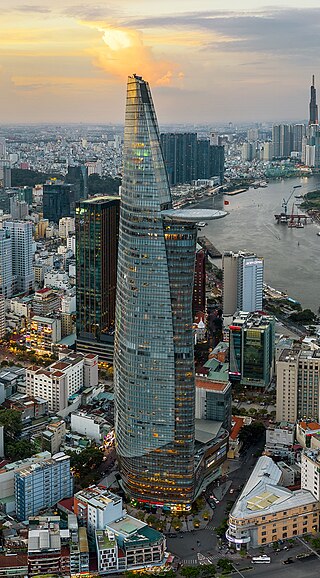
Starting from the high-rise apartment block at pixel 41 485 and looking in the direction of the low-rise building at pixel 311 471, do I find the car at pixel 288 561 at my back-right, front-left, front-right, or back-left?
front-right

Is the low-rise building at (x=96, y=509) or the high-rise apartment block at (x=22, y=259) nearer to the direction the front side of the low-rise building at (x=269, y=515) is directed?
the low-rise building

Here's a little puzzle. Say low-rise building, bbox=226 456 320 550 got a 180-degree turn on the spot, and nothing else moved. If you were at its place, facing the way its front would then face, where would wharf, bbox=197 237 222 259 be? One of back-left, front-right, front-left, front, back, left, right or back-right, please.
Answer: front-left

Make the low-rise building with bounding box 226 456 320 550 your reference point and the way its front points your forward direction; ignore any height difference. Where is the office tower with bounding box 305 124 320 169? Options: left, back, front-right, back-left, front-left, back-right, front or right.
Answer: back-right

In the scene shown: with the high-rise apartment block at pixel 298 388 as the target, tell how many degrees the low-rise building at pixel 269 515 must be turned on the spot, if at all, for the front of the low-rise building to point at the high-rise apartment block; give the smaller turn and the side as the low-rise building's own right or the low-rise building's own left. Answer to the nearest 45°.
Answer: approximately 135° to the low-rise building's own right

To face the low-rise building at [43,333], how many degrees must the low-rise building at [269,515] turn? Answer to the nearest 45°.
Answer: approximately 90° to its right

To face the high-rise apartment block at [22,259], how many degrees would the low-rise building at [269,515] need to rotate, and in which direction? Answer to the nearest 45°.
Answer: approximately 90° to its right

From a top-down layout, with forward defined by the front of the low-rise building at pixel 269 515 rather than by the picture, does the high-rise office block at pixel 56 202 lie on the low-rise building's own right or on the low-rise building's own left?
on the low-rise building's own right

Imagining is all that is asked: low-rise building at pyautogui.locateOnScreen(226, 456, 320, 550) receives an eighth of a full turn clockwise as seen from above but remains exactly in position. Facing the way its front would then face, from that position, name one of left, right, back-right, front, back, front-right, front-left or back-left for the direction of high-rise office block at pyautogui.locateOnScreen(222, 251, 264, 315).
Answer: right

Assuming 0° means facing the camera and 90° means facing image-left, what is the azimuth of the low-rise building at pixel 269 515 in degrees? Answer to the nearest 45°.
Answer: approximately 45°

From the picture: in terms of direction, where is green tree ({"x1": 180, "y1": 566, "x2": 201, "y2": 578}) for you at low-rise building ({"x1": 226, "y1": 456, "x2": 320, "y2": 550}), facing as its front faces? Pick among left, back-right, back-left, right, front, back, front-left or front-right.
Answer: front

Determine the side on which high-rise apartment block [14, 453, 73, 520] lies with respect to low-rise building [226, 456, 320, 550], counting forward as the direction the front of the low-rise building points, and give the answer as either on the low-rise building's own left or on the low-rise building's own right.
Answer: on the low-rise building's own right

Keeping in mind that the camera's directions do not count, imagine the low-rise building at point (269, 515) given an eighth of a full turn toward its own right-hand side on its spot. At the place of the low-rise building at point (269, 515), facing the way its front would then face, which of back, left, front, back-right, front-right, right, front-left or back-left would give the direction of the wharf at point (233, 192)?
right

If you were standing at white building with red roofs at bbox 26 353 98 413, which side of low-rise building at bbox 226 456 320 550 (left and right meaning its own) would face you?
right
